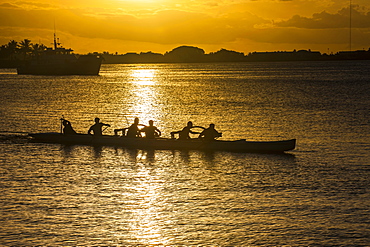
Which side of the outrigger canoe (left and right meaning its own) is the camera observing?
right
